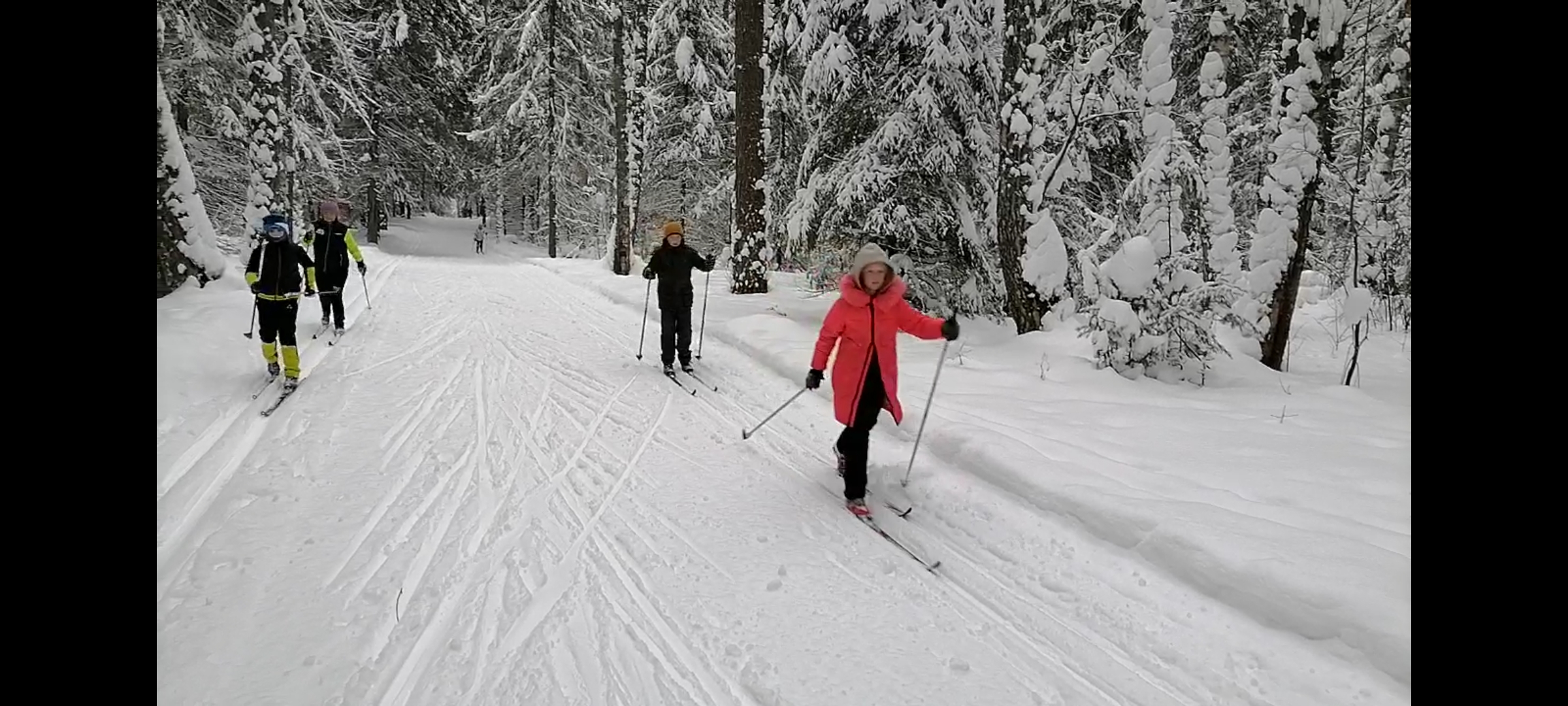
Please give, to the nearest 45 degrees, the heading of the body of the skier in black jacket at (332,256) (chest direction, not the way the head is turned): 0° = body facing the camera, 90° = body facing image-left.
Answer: approximately 0°

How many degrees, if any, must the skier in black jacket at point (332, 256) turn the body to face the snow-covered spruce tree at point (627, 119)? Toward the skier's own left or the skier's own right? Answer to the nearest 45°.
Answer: approximately 135° to the skier's own left

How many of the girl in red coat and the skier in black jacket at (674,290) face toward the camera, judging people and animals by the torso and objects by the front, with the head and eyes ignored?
2

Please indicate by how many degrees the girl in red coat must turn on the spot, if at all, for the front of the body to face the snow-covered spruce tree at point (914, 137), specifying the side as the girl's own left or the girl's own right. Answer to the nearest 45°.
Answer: approximately 180°

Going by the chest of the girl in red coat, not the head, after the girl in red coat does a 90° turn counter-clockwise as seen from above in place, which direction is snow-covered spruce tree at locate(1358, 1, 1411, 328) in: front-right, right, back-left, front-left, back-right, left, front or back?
front-left

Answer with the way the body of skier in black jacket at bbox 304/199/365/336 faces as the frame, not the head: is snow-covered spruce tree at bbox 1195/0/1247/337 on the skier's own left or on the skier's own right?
on the skier's own left

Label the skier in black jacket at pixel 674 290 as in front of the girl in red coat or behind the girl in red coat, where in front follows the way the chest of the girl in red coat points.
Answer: behind

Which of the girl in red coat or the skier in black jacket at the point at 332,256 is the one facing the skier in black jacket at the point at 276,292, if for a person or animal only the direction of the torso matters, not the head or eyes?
the skier in black jacket at the point at 332,256

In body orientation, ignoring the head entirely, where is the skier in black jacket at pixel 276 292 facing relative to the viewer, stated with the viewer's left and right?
facing the viewer

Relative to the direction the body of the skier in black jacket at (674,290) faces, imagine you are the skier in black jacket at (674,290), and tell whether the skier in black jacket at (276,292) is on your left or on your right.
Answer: on your right

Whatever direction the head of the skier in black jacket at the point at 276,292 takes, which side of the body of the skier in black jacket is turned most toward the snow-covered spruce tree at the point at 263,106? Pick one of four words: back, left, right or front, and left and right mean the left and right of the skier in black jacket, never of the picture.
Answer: back
